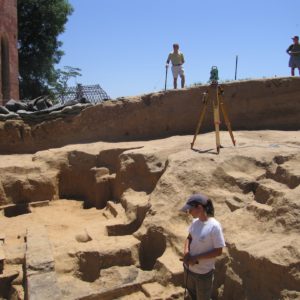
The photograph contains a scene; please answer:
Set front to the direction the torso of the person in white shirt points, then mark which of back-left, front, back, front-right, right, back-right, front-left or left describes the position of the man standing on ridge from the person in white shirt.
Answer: back-right

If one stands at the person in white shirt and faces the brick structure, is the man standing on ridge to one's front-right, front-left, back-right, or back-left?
front-right

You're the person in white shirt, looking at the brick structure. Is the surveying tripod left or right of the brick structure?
right

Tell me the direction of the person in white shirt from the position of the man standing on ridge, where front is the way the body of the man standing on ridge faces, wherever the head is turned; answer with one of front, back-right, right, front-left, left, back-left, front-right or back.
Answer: front

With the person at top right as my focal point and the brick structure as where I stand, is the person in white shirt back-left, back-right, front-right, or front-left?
front-right

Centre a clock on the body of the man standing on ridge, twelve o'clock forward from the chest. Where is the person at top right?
The person at top right is roughly at 9 o'clock from the man standing on ridge.

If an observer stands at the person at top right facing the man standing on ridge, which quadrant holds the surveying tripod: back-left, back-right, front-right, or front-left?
front-left

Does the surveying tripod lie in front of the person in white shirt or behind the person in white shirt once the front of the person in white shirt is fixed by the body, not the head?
behind

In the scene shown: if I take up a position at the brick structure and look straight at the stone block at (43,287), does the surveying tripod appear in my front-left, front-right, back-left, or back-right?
front-left

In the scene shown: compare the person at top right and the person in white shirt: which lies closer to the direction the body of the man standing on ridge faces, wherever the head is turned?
the person in white shirt

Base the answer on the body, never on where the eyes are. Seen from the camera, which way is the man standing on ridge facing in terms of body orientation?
toward the camera
